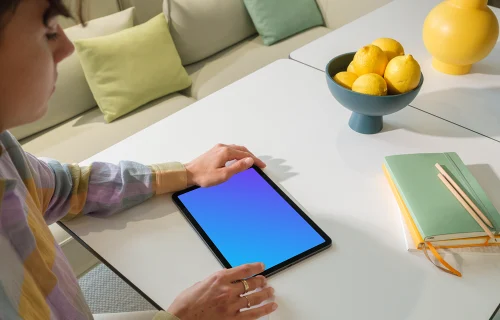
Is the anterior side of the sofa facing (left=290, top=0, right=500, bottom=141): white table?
yes

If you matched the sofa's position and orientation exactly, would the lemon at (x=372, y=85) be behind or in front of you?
in front

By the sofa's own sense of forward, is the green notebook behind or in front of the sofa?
in front

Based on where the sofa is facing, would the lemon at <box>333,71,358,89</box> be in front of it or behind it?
in front

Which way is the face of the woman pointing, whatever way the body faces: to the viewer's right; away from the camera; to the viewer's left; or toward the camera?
to the viewer's right

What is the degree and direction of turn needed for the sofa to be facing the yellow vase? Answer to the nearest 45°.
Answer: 0° — it already faces it
